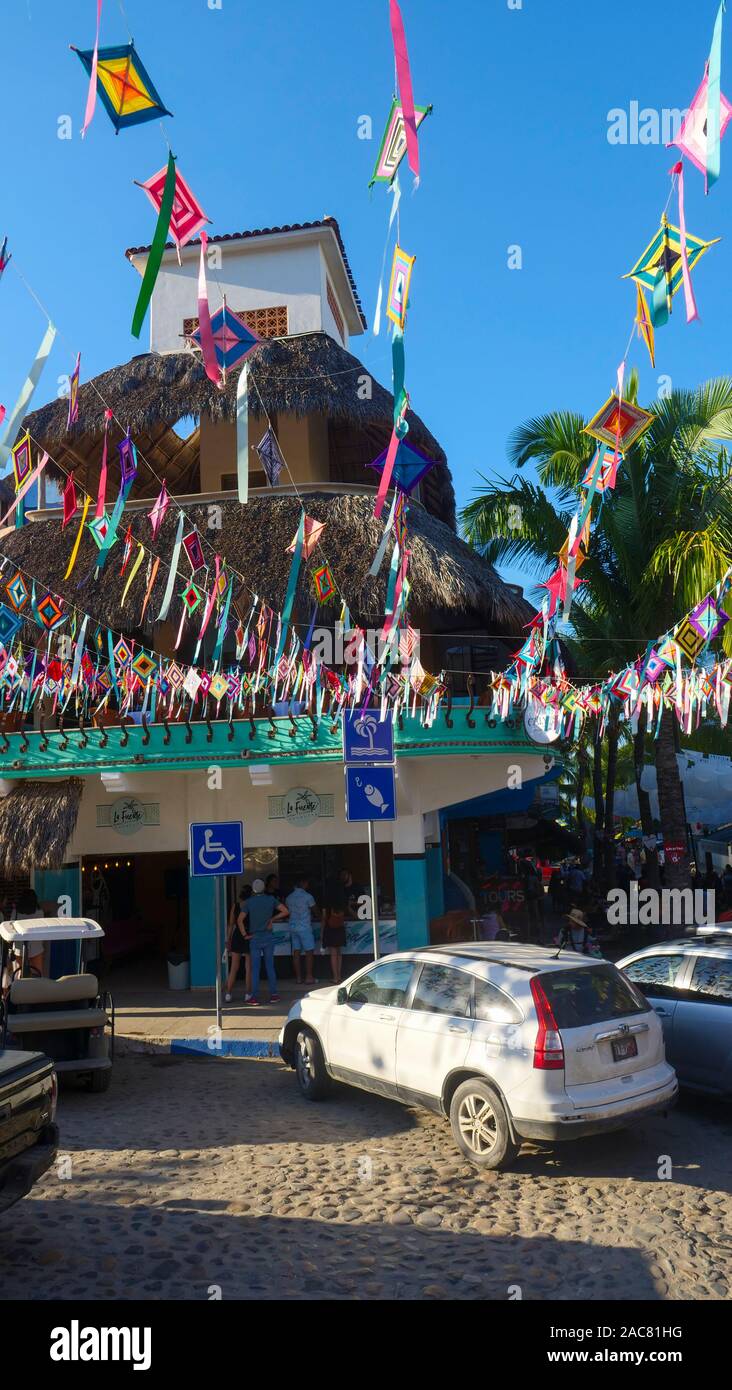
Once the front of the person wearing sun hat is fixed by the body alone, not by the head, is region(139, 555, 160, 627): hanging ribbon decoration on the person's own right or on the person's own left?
on the person's own right

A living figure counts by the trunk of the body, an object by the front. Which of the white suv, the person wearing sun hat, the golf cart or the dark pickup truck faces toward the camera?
the person wearing sun hat

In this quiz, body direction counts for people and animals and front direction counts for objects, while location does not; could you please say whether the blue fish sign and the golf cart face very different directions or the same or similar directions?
very different directions

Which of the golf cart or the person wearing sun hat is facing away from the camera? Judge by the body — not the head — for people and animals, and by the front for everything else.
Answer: the golf cart

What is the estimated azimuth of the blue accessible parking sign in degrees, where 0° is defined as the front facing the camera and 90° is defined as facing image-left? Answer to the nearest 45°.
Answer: approximately 0°

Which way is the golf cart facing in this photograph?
away from the camera

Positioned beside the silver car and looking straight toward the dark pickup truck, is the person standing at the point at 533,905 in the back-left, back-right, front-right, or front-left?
back-right
